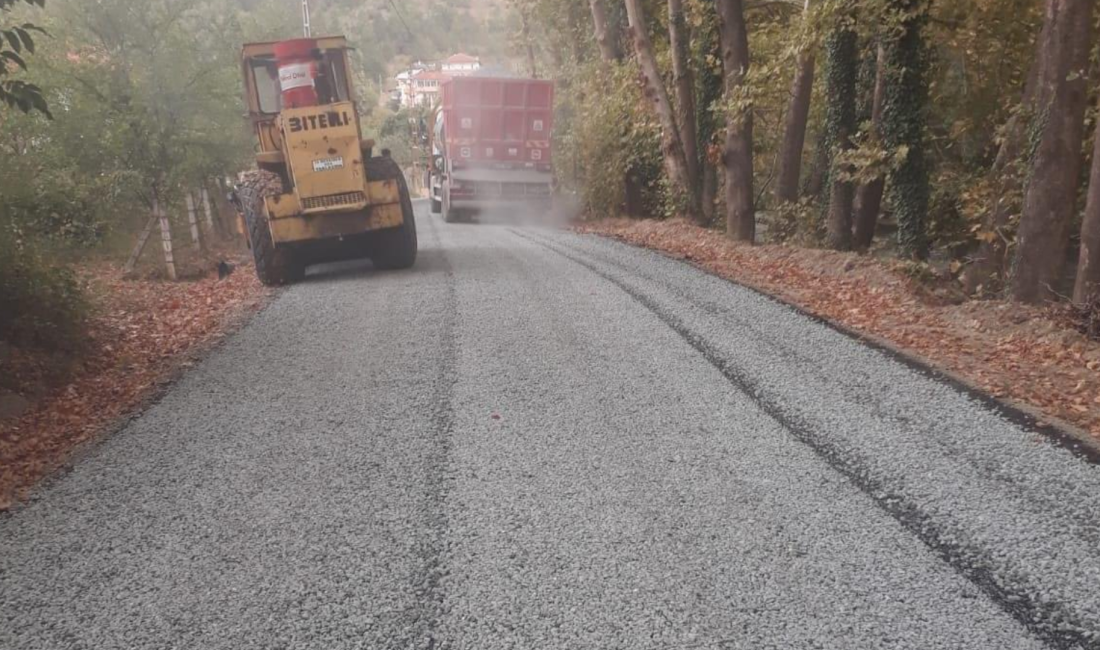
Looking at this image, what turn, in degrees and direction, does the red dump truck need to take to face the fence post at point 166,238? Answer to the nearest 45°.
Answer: approximately 135° to its left

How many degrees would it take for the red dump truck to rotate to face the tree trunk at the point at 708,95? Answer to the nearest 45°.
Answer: approximately 135° to its right

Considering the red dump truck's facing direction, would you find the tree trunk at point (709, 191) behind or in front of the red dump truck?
behind

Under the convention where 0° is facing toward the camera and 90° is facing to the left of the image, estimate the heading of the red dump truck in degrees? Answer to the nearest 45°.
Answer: approximately 180°

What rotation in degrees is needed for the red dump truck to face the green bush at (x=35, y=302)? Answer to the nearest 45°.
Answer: approximately 180°

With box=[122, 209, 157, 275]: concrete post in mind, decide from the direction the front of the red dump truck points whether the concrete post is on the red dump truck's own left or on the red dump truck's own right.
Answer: on the red dump truck's own left

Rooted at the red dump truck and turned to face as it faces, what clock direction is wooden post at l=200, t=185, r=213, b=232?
The wooden post is roughly at 9 o'clock from the red dump truck.

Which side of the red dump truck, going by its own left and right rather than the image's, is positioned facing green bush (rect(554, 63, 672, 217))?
right

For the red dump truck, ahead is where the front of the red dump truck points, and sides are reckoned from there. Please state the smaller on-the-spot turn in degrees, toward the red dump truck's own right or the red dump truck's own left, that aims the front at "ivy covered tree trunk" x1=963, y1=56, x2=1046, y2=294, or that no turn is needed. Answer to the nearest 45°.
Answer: approximately 135° to the red dump truck's own right

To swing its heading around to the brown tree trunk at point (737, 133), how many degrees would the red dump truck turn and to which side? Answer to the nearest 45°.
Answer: approximately 135° to its right
